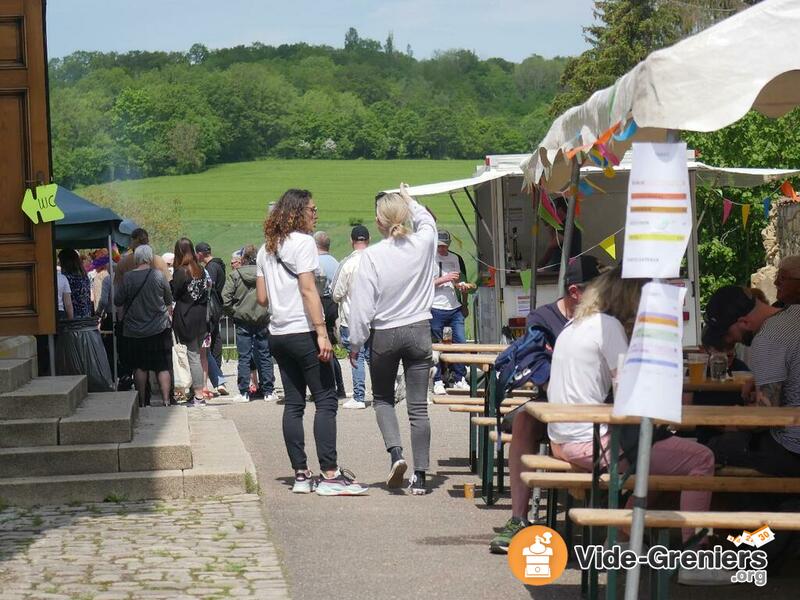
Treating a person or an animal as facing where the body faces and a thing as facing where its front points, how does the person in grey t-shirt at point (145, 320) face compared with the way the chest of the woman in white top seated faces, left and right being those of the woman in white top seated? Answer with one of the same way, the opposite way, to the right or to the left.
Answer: to the left

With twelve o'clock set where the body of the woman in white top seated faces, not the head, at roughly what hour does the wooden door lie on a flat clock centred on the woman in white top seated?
The wooden door is roughly at 7 o'clock from the woman in white top seated.

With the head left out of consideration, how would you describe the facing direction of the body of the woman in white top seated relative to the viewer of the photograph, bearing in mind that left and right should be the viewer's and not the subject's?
facing to the right of the viewer

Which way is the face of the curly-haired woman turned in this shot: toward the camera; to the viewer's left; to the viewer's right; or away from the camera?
to the viewer's right

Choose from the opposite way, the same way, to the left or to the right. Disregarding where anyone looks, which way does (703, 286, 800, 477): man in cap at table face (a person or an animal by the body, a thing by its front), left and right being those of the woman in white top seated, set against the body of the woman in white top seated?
the opposite way

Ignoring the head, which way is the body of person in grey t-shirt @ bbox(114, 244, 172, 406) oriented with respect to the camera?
away from the camera

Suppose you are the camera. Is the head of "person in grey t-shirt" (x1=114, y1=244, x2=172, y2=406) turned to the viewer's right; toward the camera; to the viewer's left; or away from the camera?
away from the camera

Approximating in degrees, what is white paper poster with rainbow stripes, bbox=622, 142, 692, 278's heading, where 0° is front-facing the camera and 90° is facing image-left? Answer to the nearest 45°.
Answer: approximately 0°

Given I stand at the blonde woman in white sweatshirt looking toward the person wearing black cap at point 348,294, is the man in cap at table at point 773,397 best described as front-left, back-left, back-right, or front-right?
back-right

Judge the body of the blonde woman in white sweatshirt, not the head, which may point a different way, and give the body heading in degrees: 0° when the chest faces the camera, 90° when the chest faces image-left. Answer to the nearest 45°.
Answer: approximately 180°

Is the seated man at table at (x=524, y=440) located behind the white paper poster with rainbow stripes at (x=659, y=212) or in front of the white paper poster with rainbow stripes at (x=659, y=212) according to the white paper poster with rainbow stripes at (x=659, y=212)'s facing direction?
behind

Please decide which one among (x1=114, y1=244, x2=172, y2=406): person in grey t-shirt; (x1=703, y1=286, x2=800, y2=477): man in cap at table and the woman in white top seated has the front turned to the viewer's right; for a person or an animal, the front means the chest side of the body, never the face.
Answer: the woman in white top seated
